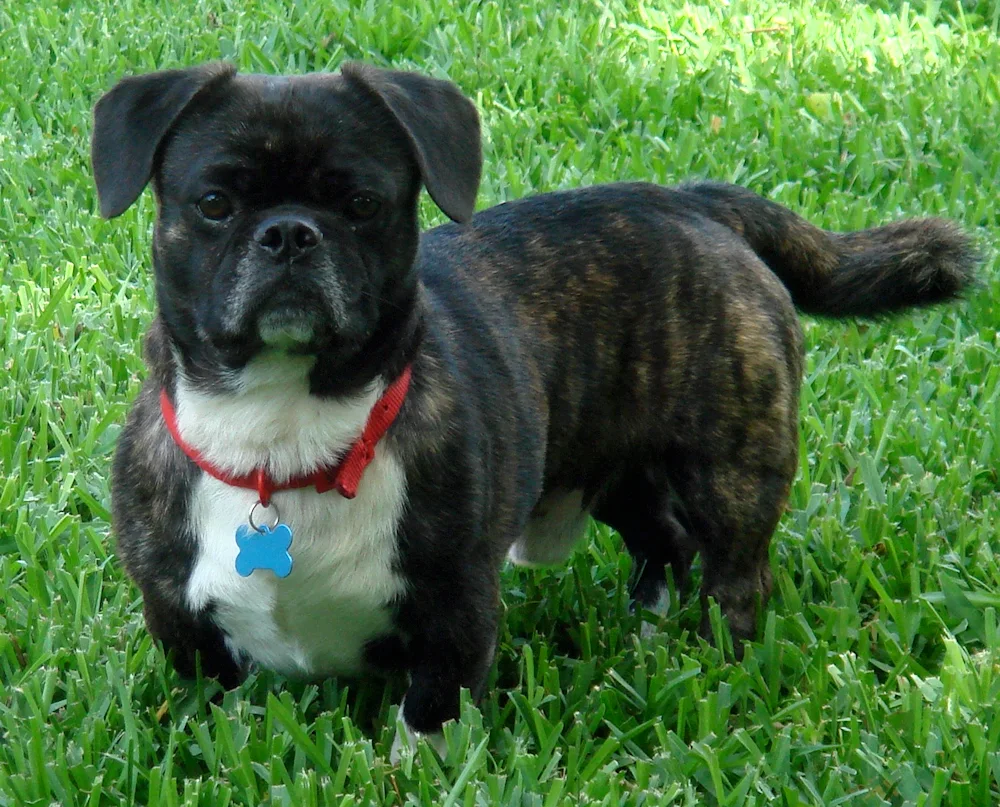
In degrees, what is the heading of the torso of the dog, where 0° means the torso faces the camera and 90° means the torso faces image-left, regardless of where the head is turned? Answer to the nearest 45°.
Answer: approximately 45°
